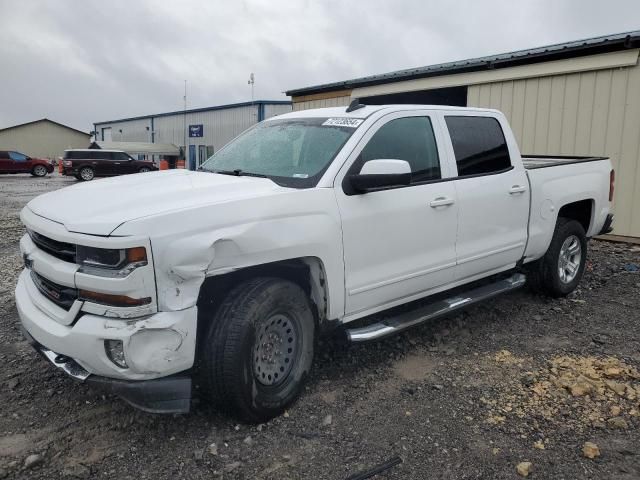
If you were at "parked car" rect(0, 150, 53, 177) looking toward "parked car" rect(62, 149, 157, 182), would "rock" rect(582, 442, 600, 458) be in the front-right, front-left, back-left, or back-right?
front-right

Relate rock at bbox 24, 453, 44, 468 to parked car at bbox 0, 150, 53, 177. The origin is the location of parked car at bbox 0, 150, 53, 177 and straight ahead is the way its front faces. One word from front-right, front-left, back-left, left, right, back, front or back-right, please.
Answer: right

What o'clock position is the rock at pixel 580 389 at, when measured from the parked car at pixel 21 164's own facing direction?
The rock is roughly at 3 o'clock from the parked car.

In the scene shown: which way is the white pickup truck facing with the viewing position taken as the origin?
facing the viewer and to the left of the viewer

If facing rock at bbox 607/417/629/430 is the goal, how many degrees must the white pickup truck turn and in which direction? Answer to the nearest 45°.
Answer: approximately 135° to its left

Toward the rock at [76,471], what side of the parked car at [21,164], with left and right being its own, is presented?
right

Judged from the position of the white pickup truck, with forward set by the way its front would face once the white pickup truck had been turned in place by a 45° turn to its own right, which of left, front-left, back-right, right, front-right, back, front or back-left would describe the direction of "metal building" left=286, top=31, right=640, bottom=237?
back-right

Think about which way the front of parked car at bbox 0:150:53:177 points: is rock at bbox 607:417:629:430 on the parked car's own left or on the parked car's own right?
on the parked car's own right

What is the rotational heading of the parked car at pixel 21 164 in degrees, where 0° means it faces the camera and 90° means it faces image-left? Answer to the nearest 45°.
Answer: approximately 270°

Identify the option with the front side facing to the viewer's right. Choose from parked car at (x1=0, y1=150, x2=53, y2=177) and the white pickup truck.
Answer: the parked car
